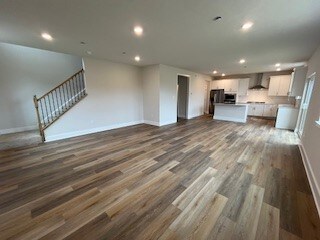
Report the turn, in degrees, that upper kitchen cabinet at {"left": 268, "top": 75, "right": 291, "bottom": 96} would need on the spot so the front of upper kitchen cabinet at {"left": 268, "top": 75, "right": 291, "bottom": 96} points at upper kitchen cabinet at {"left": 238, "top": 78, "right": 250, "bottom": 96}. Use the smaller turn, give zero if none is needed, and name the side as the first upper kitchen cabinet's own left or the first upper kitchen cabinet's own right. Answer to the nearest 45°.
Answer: approximately 90° to the first upper kitchen cabinet's own right

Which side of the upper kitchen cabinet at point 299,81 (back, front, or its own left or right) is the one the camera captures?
left

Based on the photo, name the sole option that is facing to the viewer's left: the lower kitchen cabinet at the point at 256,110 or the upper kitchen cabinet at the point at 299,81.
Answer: the upper kitchen cabinet

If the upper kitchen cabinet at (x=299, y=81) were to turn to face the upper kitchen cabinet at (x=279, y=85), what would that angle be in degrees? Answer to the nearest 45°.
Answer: approximately 90° to its right

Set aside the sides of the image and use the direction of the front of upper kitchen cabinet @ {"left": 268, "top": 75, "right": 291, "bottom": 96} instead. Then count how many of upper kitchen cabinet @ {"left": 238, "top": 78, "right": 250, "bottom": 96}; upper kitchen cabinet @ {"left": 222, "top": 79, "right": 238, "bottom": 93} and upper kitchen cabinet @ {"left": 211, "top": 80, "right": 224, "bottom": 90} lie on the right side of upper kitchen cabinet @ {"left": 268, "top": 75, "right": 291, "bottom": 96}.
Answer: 3

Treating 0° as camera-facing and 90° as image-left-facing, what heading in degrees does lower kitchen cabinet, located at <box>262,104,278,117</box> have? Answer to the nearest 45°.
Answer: approximately 0°

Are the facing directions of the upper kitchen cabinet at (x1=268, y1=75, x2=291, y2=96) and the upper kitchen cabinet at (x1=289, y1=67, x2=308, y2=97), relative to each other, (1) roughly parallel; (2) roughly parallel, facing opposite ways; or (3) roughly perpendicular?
roughly perpendicular

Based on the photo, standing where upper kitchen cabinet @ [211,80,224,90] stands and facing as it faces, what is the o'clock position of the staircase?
The staircase is roughly at 1 o'clock from the upper kitchen cabinet.
